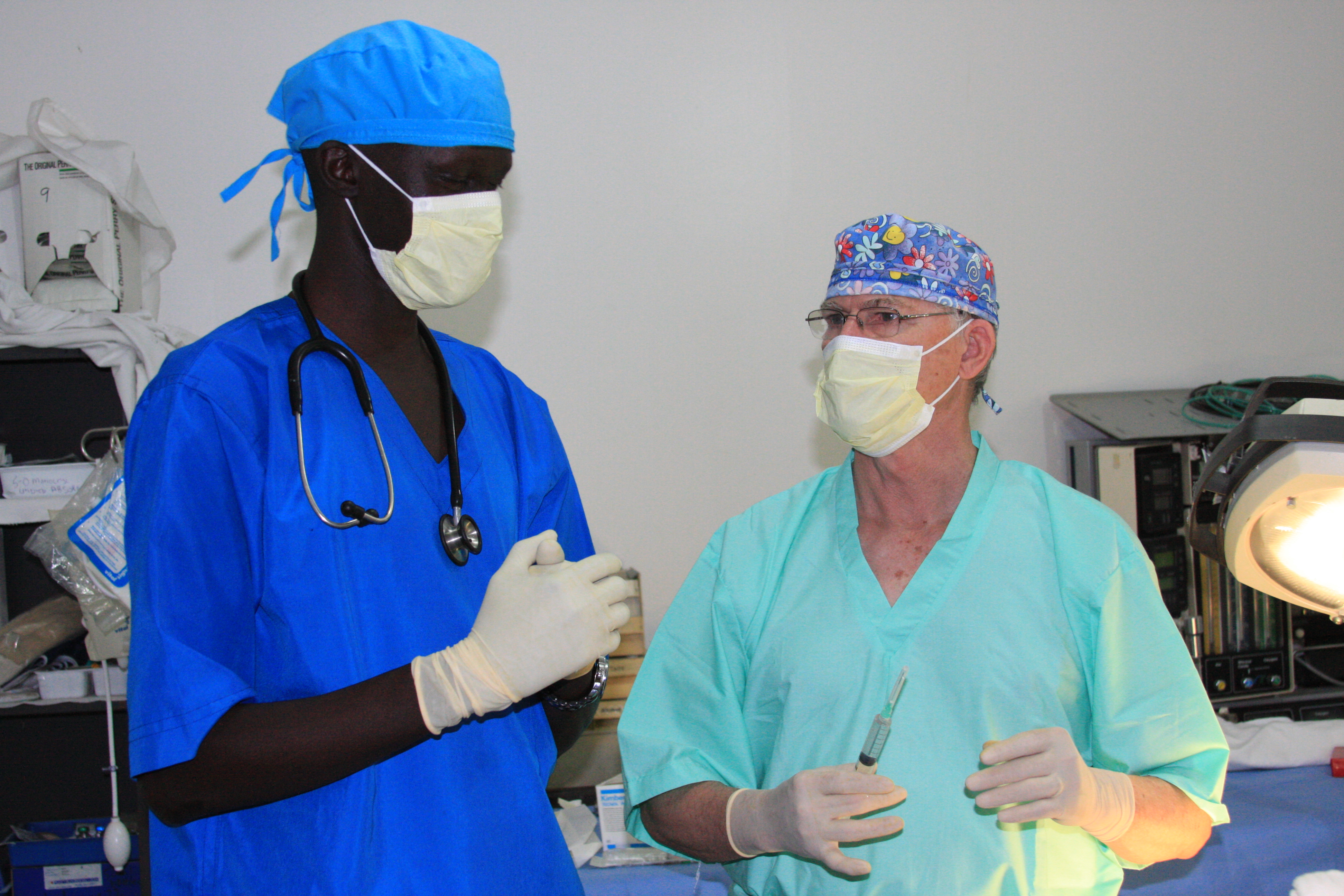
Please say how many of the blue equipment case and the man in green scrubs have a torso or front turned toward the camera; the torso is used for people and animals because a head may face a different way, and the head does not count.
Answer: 2

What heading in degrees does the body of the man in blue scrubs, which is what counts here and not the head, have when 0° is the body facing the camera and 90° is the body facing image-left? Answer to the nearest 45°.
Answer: approximately 315°

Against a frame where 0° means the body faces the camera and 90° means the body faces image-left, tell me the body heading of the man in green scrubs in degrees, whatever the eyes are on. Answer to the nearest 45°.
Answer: approximately 0°
